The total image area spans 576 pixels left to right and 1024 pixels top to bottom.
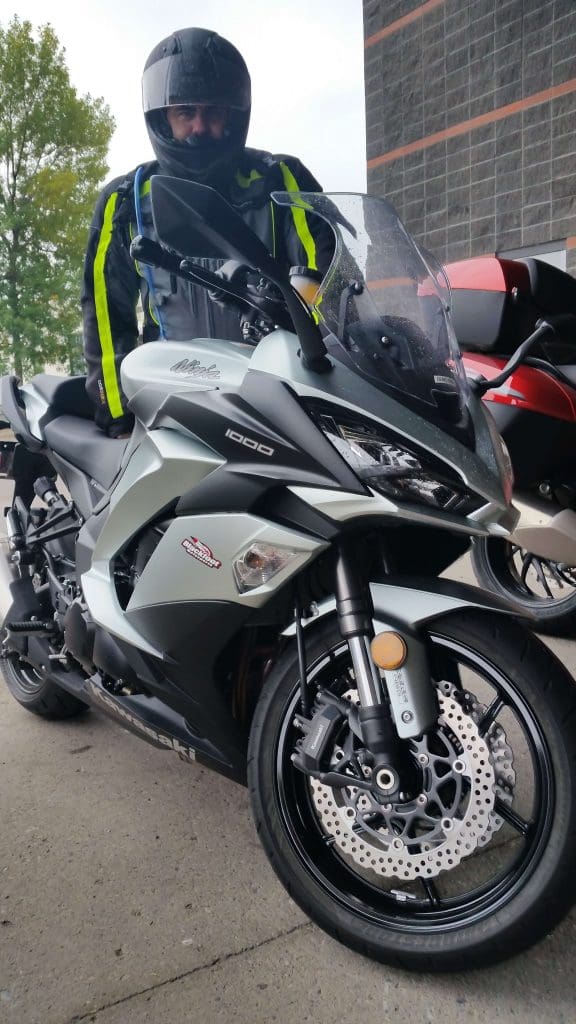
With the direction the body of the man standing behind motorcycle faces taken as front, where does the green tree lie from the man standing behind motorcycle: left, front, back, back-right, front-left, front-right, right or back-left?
back

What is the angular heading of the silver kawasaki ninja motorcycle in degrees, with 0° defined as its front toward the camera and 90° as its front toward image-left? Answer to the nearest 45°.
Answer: approximately 315°

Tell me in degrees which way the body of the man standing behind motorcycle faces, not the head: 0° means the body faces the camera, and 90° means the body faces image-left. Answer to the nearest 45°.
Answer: approximately 0°

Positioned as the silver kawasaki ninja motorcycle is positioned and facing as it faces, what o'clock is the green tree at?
The green tree is roughly at 7 o'clock from the silver kawasaki ninja motorcycle.

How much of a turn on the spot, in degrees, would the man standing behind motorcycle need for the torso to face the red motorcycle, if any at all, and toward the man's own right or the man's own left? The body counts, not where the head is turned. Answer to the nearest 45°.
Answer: approximately 135° to the man's own left
